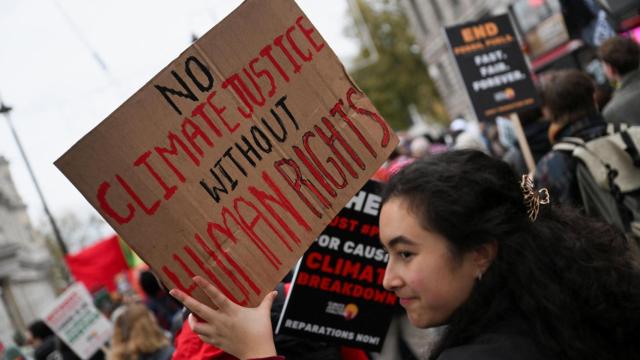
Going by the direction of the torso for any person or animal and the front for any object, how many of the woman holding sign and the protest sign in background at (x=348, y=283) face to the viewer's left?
1

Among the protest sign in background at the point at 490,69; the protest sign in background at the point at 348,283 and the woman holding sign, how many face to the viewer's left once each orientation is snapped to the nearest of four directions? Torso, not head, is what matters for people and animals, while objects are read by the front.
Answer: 1

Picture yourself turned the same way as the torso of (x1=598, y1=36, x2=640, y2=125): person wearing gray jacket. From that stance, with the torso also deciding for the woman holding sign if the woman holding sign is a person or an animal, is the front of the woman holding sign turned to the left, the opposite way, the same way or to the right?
to the left

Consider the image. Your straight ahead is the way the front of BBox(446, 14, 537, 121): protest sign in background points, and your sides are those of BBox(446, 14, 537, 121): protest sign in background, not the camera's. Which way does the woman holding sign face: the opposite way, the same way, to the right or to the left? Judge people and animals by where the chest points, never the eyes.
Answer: to the right

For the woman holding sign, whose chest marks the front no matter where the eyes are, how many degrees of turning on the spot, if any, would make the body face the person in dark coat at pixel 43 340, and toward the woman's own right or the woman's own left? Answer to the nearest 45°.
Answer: approximately 45° to the woman's own right

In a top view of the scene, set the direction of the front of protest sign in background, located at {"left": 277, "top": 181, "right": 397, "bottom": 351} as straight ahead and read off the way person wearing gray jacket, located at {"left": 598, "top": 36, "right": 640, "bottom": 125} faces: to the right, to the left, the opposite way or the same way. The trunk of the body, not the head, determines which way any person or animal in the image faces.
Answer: the opposite way

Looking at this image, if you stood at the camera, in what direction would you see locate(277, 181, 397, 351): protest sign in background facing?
facing the viewer

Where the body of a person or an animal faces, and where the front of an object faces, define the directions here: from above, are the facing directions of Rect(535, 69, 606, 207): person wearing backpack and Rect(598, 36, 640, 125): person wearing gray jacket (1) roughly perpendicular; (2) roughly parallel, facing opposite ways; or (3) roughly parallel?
roughly parallel

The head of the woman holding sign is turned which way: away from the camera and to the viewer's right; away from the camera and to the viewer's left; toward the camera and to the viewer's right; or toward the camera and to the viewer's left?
toward the camera and to the viewer's left

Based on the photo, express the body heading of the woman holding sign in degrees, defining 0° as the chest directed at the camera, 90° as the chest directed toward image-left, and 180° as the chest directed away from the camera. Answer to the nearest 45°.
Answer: approximately 90°

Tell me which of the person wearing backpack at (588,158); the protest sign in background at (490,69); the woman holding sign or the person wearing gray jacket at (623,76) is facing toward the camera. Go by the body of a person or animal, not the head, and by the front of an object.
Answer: the protest sign in background

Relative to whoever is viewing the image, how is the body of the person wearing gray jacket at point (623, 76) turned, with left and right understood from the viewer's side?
facing away from the viewer and to the left of the viewer
